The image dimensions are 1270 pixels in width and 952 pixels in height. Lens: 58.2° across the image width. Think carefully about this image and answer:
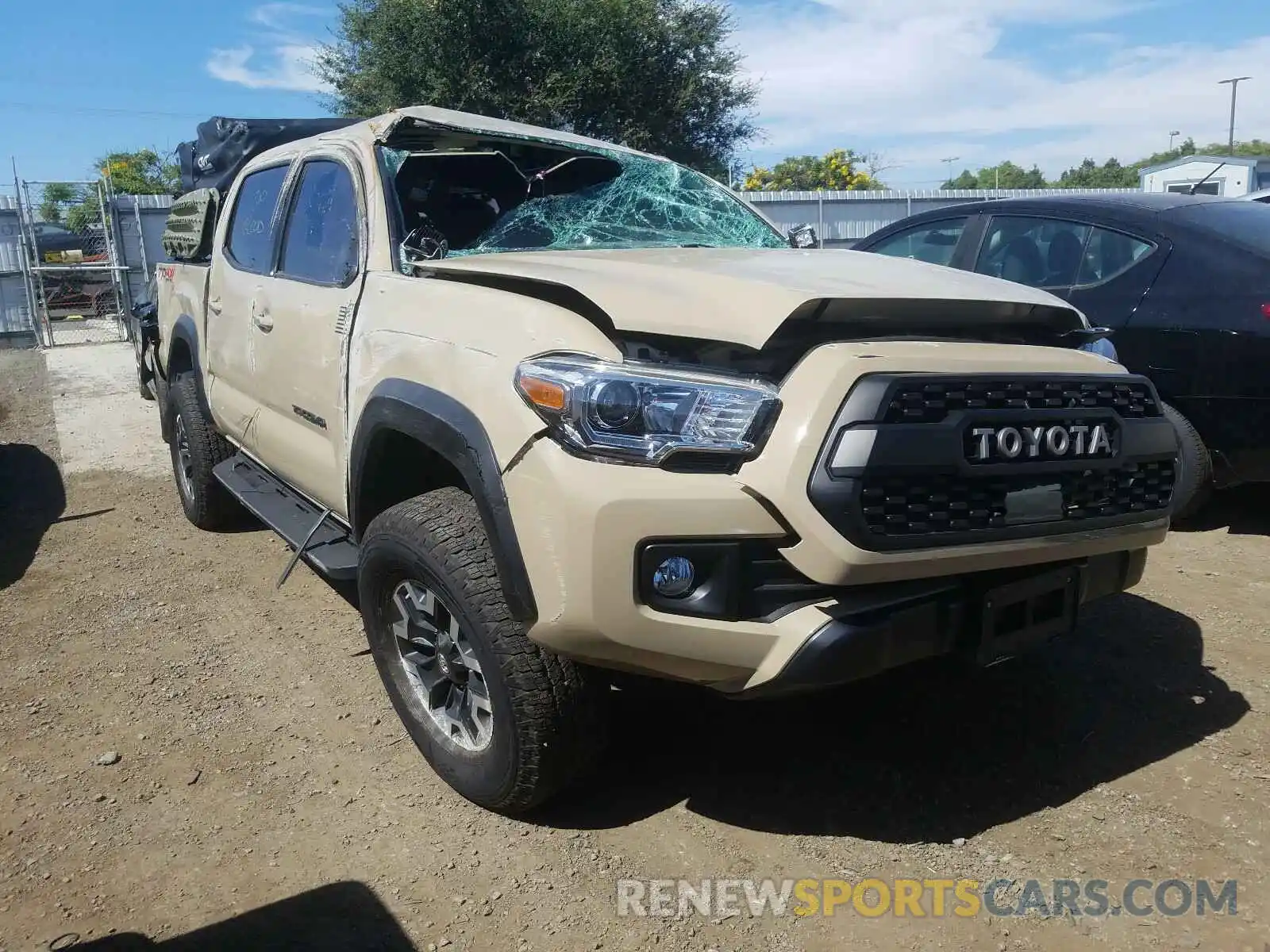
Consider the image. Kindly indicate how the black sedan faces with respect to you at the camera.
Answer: facing away from the viewer and to the left of the viewer

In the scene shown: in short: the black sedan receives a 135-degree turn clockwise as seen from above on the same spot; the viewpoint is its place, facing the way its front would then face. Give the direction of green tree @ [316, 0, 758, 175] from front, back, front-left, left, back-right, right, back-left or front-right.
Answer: back-left

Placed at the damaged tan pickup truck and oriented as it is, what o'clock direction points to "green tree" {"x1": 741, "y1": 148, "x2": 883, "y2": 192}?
The green tree is roughly at 8 o'clock from the damaged tan pickup truck.

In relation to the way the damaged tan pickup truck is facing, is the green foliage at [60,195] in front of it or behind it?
behind

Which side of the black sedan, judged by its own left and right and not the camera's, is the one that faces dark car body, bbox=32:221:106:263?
front

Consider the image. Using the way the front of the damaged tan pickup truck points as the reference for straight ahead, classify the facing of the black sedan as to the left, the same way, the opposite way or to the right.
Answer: the opposite way

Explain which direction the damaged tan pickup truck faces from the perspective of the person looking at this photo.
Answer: facing the viewer and to the right of the viewer
